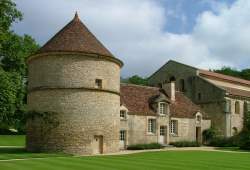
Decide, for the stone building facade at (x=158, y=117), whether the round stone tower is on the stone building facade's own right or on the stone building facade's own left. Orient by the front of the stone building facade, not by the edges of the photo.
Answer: on the stone building facade's own right

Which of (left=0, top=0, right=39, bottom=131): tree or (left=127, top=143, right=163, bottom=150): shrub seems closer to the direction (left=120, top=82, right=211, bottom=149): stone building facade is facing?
the shrub

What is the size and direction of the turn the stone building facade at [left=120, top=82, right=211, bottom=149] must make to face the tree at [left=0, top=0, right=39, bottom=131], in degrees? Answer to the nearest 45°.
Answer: approximately 90° to its right

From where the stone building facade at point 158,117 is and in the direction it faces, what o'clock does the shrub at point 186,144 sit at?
The shrub is roughly at 10 o'clock from the stone building facade.

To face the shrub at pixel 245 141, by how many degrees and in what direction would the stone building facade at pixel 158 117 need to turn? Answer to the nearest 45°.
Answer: approximately 45° to its left

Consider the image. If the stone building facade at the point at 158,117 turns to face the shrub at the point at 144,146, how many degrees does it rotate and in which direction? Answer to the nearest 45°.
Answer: approximately 45° to its right

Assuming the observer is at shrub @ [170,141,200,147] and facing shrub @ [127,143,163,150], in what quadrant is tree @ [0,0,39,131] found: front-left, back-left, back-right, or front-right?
front-right

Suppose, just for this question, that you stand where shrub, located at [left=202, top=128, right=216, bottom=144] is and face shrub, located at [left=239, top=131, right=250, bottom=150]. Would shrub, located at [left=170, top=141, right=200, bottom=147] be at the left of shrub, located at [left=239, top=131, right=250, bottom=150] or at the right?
right

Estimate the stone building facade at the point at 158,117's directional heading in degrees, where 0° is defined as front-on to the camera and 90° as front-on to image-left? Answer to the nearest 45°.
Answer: approximately 315°

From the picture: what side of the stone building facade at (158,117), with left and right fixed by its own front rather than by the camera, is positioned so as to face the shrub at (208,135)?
left
